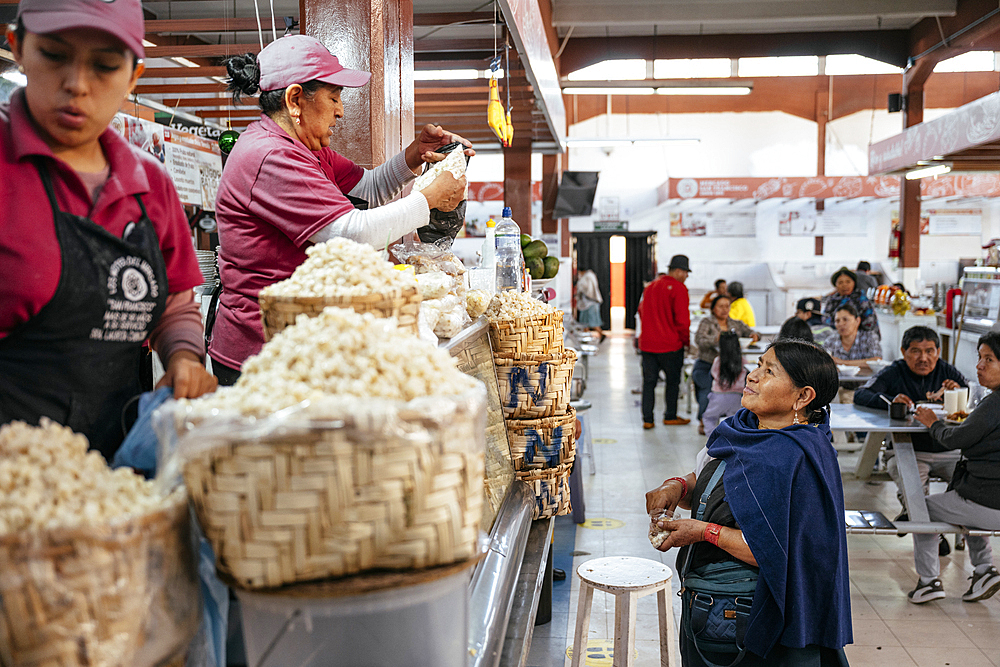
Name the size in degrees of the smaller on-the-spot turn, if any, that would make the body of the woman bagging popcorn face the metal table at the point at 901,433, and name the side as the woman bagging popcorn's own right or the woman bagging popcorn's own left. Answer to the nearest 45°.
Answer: approximately 45° to the woman bagging popcorn's own left

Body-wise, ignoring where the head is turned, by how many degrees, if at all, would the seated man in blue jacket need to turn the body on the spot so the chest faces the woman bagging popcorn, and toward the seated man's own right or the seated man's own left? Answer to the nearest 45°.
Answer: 0° — they already face them

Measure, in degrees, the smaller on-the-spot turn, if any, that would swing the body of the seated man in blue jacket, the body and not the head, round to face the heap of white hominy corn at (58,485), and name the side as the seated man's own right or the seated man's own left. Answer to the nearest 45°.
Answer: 0° — they already face it

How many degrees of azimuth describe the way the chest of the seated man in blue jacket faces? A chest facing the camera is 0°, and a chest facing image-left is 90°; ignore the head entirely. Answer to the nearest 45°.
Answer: approximately 0°

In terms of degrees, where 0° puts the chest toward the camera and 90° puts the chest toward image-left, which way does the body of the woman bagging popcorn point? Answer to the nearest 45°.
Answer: approximately 270°

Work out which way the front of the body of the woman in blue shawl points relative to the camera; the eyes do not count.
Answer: to the viewer's left

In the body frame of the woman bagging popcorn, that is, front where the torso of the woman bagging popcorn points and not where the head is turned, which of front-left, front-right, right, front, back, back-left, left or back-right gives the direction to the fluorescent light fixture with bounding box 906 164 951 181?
front-left

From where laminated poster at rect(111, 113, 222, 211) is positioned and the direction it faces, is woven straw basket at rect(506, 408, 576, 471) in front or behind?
in front

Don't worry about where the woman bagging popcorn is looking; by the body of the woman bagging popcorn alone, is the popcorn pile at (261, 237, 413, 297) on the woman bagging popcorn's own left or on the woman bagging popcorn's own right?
on the woman bagging popcorn's own right

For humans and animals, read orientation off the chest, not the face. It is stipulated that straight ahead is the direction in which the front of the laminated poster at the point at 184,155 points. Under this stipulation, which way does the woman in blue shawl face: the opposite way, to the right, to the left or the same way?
the opposite way

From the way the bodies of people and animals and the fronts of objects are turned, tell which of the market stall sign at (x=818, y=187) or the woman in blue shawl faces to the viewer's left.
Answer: the woman in blue shawl

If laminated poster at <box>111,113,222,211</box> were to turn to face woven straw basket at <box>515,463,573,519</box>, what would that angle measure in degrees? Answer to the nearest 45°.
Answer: approximately 45° to its right

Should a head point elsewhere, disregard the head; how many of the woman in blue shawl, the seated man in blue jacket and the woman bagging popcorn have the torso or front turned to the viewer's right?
1

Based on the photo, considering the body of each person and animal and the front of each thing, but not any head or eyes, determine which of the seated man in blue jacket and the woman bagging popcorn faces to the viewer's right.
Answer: the woman bagging popcorn

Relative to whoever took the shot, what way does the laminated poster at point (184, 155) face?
facing the viewer and to the right of the viewer

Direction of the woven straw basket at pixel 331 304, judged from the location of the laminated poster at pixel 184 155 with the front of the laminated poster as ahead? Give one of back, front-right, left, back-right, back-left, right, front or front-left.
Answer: front-right

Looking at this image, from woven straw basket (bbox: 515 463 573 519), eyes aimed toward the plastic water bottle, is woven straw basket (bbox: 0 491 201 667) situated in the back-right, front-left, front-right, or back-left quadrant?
back-left
